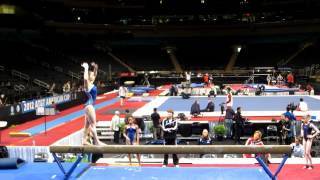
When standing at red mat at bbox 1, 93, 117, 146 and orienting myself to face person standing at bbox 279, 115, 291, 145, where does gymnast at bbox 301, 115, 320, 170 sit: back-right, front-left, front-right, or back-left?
front-right

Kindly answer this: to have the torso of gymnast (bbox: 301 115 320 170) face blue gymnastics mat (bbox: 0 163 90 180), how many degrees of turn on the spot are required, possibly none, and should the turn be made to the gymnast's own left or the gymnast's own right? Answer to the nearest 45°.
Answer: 0° — they already face it

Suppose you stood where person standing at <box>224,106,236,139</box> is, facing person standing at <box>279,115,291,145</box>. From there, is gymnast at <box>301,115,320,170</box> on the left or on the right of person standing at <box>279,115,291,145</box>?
right

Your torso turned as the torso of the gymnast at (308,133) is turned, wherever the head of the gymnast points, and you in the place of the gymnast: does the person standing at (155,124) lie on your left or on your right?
on your right

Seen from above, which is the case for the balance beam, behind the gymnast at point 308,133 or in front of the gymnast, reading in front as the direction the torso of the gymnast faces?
in front

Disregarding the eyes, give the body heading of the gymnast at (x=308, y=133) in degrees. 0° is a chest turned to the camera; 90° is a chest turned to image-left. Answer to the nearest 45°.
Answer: approximately 45°

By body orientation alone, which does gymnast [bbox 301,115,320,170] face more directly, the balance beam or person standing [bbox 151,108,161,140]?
the balance beam

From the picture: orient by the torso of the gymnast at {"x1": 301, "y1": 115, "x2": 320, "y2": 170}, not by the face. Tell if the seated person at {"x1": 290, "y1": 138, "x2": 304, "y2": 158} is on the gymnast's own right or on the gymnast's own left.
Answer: on the gymnast's own right

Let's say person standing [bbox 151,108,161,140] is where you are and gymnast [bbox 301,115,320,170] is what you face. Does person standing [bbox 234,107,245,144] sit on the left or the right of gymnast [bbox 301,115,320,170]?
left
